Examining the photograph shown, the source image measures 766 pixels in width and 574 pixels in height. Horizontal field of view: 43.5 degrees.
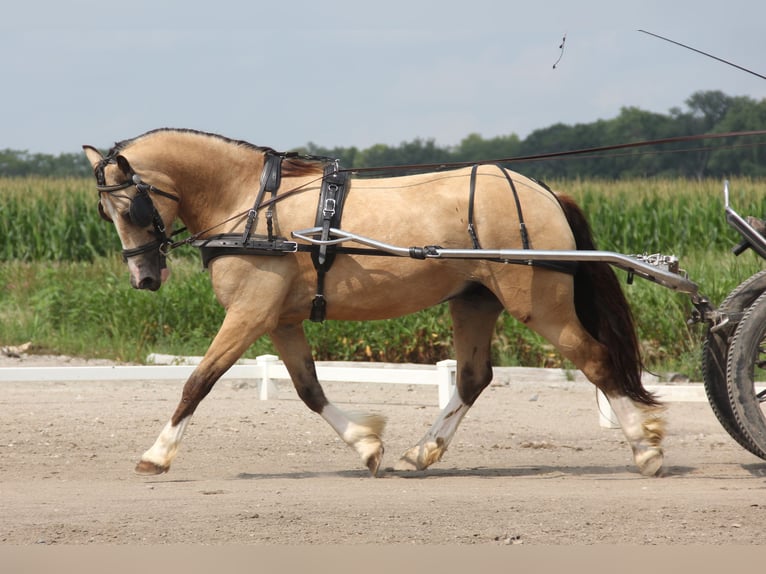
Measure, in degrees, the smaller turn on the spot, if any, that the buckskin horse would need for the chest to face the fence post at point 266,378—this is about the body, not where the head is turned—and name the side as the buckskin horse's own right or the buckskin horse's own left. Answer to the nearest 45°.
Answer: approximately 90° to the buckskin horse's own right

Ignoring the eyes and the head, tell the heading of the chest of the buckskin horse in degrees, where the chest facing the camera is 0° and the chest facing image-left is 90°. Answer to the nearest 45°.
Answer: approximately 90°

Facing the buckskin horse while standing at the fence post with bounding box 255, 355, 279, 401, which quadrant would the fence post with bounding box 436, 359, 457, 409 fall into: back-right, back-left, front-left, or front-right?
front-left

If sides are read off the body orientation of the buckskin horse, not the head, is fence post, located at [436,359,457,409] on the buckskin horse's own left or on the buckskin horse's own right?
on the buckskin horse's own right

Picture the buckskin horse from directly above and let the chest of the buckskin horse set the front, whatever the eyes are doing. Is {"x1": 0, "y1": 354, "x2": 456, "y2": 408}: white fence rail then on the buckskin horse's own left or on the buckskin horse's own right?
on the buckskin horse's own right
